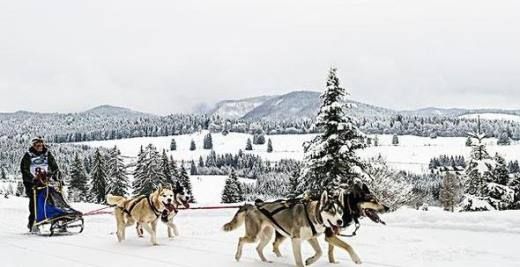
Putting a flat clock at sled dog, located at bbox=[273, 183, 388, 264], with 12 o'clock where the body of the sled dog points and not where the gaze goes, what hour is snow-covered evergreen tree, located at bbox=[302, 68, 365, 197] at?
The snow-covered evergreen tree is roughly at 9 o'clock from the sled dog.

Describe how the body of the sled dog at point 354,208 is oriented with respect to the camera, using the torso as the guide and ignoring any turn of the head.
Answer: to the viewer's right

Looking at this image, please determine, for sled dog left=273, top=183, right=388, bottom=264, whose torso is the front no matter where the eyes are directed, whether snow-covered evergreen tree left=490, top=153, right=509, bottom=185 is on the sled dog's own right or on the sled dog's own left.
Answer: on the sled dog's own left

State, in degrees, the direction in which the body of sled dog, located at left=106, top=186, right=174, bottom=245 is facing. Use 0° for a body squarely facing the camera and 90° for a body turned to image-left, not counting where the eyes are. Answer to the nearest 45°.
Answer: approximately 315°

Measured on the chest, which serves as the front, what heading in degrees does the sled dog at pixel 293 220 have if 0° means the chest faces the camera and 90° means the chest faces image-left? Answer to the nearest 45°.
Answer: approximately 270°

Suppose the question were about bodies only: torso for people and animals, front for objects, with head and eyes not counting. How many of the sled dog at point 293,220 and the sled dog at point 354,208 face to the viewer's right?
2

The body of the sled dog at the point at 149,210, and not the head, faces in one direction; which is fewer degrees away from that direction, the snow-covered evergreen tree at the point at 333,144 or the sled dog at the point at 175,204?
the sled dog

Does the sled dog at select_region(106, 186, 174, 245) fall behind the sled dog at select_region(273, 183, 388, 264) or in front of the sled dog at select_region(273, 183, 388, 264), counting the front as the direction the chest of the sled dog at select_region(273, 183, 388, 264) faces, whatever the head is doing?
behind

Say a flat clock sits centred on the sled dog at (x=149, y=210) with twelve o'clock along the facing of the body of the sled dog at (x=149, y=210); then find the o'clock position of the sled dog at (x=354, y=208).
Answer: the sled dog at (x=354, y=208) is roughly at 12 o'clock from the sled dog at (x=149, y=210).

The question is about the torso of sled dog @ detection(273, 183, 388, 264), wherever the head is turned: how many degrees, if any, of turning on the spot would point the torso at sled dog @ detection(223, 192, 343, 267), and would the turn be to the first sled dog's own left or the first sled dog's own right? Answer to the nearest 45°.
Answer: approximately 180°
